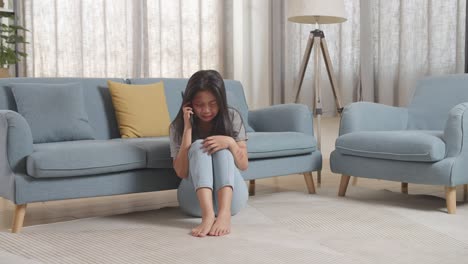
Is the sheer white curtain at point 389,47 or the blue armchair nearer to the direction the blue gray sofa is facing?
the blue armchair

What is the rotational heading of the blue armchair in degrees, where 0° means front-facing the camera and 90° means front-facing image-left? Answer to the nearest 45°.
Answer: approximately 45°

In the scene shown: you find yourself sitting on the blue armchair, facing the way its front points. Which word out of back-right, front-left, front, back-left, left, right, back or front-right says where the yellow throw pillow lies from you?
front-right

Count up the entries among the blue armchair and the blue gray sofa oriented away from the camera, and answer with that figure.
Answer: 0

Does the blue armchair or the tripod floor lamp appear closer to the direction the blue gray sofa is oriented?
the blue armchair

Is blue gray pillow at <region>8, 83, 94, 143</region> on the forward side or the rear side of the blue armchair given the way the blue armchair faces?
on the forward side

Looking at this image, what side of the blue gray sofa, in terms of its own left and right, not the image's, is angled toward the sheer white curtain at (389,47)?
left

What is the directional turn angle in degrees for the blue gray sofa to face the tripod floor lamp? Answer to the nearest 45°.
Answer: approximately 90° to its left

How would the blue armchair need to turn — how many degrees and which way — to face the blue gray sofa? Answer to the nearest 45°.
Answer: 0° — it already faces it

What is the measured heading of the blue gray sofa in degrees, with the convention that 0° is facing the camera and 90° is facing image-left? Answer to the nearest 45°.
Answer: approximately 315°
